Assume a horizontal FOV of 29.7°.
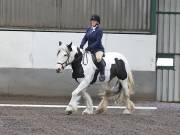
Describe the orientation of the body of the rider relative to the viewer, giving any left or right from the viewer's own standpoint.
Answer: facing the viewer and to the left of the viewer
